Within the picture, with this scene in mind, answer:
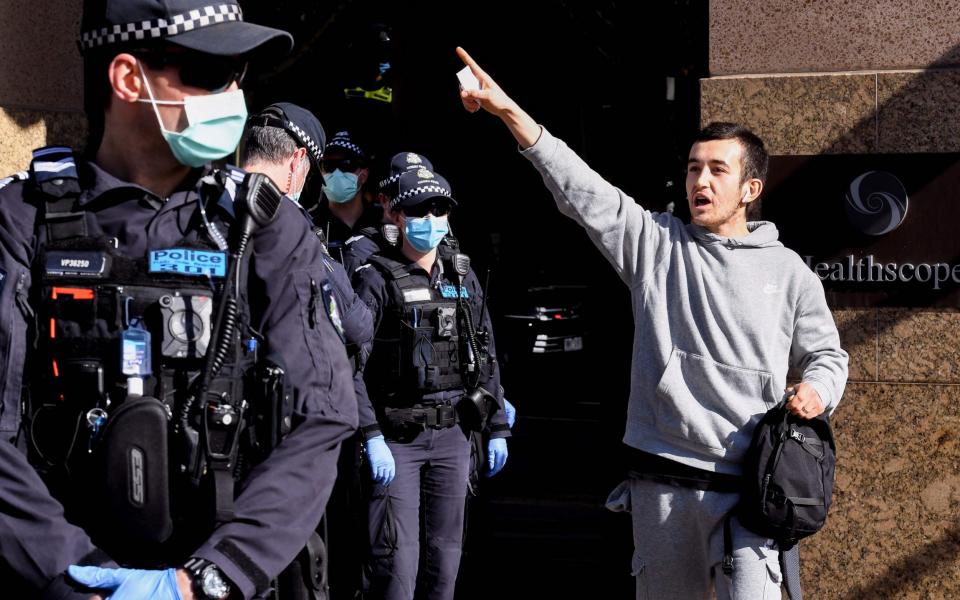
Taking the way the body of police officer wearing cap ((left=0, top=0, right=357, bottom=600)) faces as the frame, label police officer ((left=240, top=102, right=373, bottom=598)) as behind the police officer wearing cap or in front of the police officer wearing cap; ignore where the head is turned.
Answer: behind

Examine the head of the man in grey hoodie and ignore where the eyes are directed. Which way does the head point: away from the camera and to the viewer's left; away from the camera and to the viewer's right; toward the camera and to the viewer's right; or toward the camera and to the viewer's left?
toward the camera and to the viewer's left

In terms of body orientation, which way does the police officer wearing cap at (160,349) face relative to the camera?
toward the camera

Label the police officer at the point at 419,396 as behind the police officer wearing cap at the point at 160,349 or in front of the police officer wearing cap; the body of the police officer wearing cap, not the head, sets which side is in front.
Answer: behind

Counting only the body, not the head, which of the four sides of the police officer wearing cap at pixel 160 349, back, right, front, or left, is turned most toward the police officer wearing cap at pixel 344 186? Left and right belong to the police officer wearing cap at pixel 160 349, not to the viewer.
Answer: back

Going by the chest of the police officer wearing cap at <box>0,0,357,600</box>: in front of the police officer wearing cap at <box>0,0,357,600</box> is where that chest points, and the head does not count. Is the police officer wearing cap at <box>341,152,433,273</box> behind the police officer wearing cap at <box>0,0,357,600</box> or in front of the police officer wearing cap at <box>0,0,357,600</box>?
behind

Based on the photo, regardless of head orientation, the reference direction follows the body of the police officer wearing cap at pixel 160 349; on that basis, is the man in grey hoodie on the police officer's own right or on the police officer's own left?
on the police officer's own left
